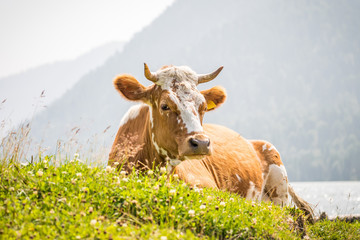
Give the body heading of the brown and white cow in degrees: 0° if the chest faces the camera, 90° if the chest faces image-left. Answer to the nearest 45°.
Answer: approximately 45°
